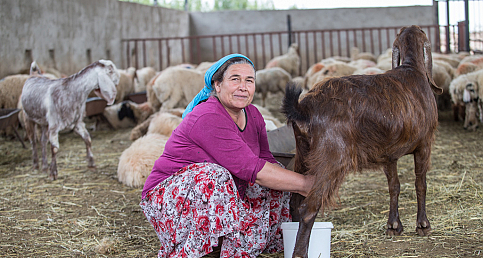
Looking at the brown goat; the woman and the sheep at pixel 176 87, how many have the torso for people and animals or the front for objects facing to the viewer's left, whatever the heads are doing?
1

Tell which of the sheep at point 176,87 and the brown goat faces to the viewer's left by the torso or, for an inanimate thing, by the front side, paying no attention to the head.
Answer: the sheep

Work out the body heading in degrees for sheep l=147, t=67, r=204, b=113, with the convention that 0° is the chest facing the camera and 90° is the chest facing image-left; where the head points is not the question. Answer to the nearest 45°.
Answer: approximately 90°

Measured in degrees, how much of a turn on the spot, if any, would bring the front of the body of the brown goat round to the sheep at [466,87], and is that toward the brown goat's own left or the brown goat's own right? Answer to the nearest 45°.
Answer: approximately 45° to the brown goat's own left

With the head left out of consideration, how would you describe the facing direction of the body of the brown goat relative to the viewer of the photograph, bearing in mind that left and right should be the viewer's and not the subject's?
facing away from the viewer and to the right of the viewer

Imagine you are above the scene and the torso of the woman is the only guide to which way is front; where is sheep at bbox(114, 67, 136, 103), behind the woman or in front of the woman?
behind
